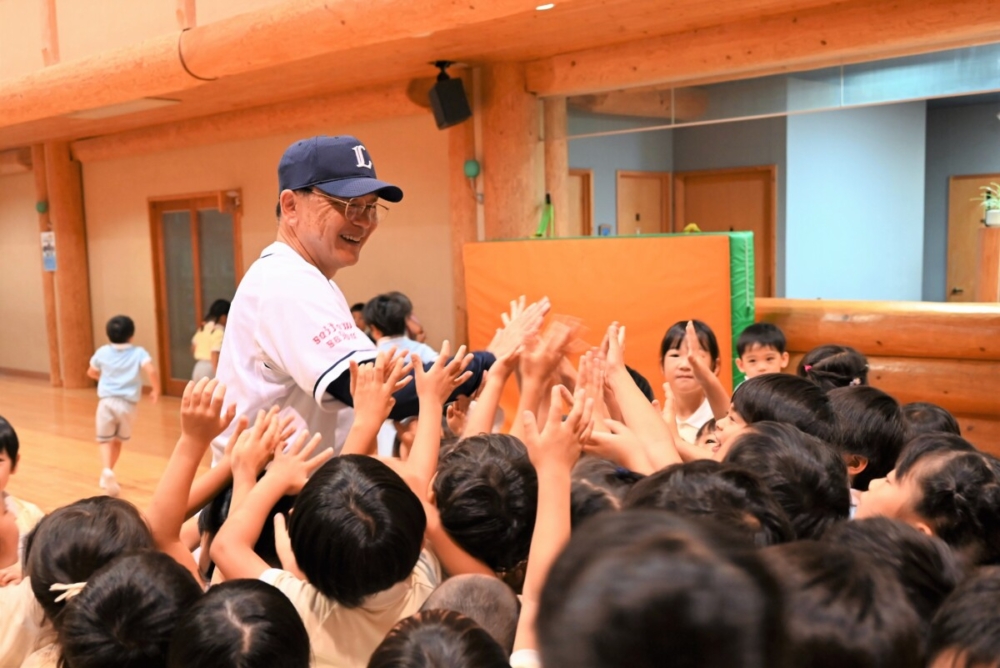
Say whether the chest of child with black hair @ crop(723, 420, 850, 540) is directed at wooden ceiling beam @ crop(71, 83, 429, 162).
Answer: yes

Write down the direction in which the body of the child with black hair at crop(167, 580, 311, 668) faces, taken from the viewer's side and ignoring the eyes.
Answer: away from the camera

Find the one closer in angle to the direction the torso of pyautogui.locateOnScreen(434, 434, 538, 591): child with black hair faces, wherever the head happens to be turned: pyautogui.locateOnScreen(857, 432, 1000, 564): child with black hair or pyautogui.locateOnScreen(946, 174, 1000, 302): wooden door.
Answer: the wooden door

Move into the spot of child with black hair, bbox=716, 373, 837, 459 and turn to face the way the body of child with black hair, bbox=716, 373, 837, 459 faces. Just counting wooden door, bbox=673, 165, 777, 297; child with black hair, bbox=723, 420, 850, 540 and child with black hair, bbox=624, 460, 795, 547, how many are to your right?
1

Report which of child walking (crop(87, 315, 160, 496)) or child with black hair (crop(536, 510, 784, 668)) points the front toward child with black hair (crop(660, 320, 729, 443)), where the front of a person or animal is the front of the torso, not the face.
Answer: child with black hair (crop(536, 510, 784, 668))

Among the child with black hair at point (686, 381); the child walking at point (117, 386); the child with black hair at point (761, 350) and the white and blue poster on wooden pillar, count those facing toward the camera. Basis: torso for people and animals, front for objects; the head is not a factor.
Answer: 3

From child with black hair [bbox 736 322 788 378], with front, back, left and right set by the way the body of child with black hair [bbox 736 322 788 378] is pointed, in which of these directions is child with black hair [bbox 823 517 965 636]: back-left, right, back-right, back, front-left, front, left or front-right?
front

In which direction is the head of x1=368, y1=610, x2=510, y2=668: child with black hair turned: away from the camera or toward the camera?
away from the camera

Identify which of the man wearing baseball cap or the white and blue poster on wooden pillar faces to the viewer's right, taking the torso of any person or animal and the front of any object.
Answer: the man wearing baseball cap

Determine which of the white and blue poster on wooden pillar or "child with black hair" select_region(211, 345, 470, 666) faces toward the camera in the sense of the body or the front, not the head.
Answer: the white and blue poster on wooden pillar

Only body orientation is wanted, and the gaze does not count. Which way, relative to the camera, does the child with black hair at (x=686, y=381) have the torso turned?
toward the camera

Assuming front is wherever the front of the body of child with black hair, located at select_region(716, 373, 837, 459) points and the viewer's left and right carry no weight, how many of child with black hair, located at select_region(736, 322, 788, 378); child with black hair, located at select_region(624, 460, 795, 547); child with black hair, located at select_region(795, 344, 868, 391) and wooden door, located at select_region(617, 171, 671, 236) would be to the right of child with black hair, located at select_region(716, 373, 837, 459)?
3

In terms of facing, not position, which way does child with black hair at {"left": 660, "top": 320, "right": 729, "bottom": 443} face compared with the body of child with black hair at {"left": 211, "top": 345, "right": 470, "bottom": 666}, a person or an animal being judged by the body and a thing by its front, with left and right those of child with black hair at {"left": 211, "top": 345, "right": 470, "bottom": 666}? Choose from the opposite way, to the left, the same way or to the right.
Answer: the opposite way

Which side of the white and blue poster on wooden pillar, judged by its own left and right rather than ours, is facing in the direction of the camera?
front

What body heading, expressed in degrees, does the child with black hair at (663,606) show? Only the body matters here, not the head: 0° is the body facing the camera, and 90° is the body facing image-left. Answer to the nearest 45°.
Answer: approximately 180°

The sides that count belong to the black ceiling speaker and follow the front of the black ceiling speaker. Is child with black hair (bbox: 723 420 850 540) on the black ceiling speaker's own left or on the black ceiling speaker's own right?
on the black ceiling speaker's own left

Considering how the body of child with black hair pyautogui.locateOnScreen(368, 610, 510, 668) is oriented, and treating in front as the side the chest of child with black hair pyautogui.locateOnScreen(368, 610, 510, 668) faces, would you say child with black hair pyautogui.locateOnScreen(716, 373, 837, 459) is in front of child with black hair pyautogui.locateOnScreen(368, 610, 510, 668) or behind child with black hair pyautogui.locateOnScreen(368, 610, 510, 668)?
in front

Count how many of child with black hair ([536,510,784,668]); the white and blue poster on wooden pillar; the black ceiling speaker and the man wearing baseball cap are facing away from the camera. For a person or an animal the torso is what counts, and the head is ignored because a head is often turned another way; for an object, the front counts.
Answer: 1

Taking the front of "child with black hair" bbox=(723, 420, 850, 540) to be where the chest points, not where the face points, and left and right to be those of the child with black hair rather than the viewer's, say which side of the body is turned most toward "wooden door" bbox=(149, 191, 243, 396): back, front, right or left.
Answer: front

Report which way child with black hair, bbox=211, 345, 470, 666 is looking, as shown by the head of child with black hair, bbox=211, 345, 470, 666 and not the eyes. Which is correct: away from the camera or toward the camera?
away from the camera

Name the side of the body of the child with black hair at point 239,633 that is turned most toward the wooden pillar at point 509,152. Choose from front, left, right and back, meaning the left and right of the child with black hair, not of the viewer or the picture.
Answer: front
